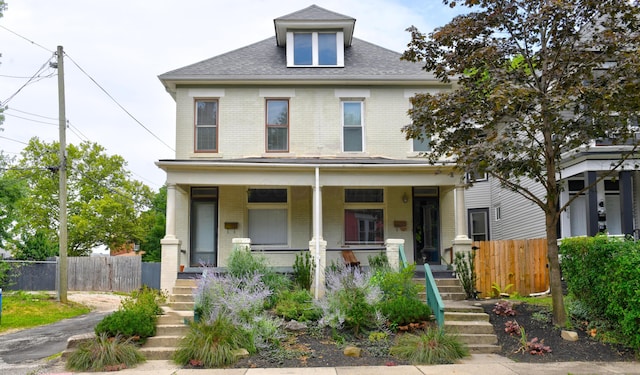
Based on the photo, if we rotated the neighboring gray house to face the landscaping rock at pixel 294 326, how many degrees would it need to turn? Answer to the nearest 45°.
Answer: approximately 45° to its right

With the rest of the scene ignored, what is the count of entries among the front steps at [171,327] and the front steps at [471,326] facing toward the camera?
2

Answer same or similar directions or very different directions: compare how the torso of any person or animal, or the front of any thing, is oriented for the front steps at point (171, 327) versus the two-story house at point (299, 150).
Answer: same or similar directions

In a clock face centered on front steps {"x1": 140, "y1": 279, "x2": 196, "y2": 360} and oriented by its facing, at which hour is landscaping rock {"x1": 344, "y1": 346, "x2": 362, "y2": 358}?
The landscaping rock is roughly at 10 o'clock from the front steps.

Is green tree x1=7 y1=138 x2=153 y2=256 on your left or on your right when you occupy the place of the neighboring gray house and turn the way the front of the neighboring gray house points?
on your right

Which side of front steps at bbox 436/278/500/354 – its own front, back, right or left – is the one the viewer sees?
front

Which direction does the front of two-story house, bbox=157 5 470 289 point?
toward the camera

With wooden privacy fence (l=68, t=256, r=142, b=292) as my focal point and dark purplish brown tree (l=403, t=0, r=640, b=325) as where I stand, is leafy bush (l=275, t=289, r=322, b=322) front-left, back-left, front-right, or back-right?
front-left

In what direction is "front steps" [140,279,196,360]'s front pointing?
toward the camera

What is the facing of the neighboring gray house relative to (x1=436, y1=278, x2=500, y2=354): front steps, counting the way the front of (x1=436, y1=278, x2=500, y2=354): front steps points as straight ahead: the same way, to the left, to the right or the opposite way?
the same way

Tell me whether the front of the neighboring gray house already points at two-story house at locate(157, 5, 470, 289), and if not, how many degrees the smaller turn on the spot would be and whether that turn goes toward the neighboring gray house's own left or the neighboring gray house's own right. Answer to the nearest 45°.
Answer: approximately 45° to the neighboring gray house's own right

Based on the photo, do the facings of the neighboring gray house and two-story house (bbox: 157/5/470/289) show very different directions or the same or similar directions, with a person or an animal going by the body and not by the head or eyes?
same or similar directions

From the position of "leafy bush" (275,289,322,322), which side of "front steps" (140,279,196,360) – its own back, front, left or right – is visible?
left

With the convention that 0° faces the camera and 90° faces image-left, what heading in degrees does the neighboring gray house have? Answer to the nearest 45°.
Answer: approximately 0°

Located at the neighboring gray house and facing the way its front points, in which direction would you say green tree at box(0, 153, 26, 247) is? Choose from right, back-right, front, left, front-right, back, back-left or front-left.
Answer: right

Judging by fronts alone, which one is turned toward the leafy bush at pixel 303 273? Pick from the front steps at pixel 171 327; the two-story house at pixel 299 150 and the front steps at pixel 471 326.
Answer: the two-story house
